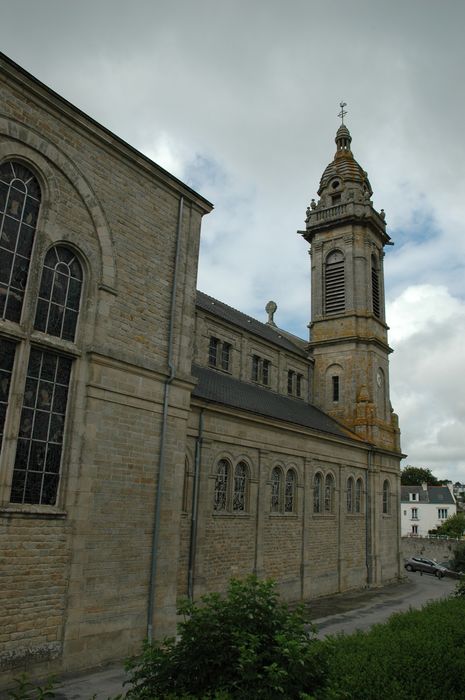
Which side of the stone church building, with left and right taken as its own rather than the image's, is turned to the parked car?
front

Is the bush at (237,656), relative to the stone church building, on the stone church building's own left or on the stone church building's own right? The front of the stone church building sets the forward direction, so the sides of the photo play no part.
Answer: on the stone church building's own right

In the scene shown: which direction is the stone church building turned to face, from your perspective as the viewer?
facing away from the viewer and to the right of the viewer
